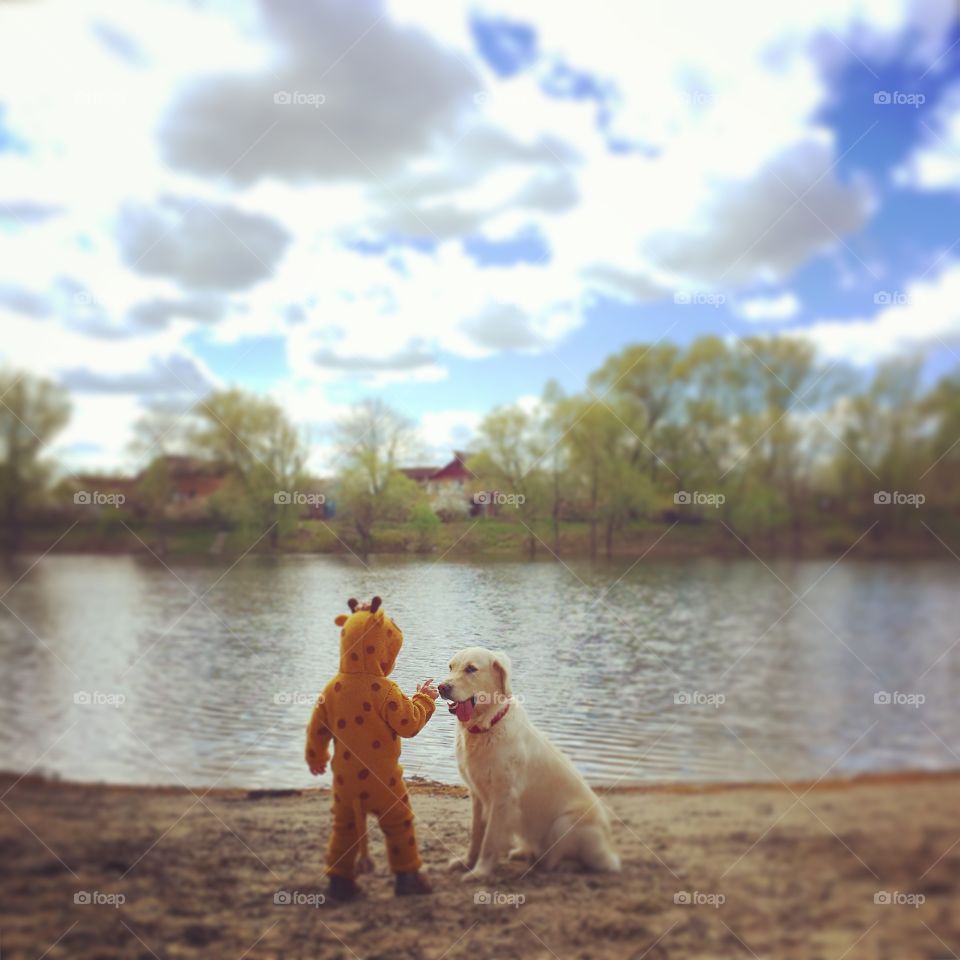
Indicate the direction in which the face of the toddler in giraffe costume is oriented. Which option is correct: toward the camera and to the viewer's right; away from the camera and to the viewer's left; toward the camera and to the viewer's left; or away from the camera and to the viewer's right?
away from the camera and to the viewer's right

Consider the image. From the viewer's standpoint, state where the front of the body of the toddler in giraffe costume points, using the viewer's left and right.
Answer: facing away from the viewer and to the right of the viewer

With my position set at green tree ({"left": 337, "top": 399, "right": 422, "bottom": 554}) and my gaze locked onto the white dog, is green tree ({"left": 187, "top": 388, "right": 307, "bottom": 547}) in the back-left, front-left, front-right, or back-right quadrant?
back-right

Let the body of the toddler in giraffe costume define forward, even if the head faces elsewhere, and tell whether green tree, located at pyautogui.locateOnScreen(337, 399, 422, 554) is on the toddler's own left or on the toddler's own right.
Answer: on the toddler's own left

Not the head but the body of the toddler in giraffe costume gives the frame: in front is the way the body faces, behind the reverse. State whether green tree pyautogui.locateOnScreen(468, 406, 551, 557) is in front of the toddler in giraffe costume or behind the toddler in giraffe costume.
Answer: in front

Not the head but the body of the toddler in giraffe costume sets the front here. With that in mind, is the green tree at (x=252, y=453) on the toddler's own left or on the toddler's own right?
on the toddler's own left
